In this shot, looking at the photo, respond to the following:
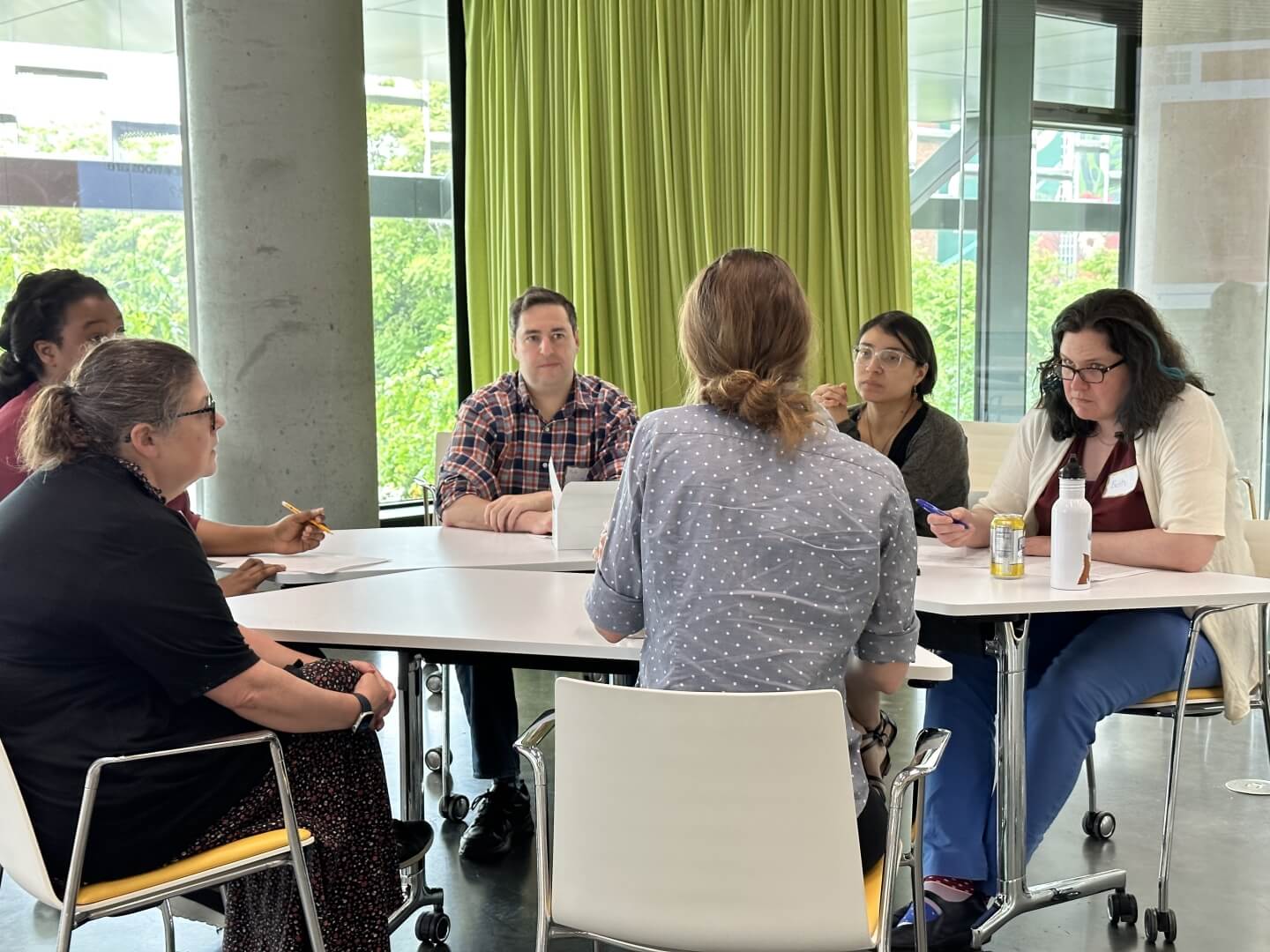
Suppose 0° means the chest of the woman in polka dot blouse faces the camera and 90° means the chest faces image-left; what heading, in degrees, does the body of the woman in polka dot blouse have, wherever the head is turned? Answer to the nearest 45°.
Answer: approximately 180°

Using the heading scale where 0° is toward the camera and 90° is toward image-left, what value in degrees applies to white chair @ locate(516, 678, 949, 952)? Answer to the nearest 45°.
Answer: approximately 180°

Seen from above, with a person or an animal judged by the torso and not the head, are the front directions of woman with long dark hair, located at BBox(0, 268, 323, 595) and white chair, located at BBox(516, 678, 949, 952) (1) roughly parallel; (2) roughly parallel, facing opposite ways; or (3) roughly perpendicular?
roughly perpendicular

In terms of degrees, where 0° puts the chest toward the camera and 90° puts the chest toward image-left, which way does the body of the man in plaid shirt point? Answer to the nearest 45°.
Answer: approximately 0°

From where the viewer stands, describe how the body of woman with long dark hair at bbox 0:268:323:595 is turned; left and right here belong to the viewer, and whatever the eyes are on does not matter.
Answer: facing to the right of the viewer

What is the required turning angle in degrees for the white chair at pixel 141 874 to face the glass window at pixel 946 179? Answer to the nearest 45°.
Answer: approximately 45° to its left

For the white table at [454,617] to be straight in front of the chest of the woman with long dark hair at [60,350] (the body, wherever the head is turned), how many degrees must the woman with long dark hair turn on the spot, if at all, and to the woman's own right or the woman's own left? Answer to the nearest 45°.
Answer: approximately 45° to the woman's own right

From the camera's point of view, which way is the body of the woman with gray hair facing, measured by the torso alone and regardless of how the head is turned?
to the viewer's right

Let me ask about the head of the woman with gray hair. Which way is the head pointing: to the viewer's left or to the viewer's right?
to the viewer's right

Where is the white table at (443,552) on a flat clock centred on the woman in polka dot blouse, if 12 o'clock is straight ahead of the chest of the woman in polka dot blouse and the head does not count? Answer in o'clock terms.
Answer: The white table is roughly at 11 o'clock from the woman in polka dot blouse.

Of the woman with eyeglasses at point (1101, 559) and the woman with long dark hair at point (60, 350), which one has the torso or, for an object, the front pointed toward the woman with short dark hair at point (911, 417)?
the woman with long dark hair at point (60, 350)

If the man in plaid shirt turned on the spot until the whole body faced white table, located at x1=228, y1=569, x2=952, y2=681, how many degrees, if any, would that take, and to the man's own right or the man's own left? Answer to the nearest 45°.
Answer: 0° — they already face it

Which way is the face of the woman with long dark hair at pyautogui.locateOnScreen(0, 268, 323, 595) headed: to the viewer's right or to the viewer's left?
to the viewer's right
